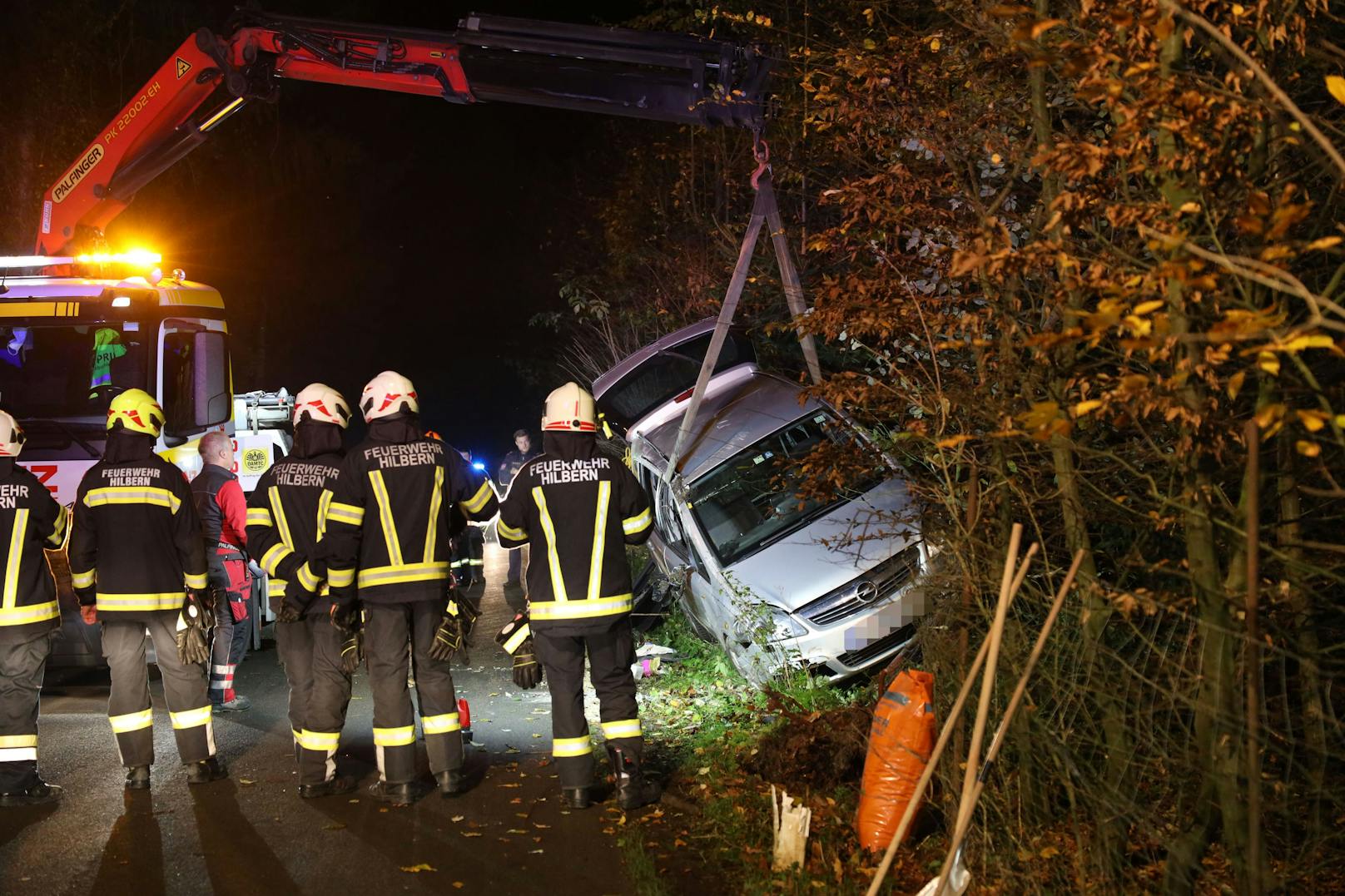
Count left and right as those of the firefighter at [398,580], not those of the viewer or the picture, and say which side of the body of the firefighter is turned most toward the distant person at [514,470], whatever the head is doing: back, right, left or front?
front

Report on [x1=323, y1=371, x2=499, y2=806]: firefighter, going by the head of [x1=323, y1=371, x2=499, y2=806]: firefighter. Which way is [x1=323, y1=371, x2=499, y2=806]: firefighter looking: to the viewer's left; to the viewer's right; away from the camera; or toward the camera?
away from the camera

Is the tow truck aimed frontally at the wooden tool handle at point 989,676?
no

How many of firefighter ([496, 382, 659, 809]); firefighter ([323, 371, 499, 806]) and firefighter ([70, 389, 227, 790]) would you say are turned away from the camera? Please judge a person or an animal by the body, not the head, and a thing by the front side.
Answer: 3

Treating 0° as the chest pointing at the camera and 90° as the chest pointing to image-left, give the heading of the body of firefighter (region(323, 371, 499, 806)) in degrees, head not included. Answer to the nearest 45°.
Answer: approximately 180°

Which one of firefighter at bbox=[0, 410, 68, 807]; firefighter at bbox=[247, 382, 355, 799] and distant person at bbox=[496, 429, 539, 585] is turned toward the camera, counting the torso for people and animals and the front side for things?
the distant person

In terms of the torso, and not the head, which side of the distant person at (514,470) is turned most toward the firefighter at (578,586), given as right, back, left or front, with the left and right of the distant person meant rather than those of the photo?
front

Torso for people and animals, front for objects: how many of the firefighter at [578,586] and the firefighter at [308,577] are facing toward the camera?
0

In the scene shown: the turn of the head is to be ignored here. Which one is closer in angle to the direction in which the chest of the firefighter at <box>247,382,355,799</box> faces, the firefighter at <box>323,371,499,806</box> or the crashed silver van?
the crashed silver van

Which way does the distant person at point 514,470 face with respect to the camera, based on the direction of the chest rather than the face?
toward the camera

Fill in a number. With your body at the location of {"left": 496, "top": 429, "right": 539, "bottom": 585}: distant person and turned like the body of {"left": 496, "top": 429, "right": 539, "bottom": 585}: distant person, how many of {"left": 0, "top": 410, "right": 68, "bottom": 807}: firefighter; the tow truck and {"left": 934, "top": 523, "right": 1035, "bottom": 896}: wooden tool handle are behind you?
0

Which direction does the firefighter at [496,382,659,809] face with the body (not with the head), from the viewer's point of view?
away from the camera

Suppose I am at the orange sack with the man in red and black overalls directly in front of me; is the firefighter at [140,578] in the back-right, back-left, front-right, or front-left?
front-left

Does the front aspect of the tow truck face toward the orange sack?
no

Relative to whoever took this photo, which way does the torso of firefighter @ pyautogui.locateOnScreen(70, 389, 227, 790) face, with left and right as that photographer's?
facing away from the viewer

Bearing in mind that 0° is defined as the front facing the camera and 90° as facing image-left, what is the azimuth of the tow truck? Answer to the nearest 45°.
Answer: approximately 45°

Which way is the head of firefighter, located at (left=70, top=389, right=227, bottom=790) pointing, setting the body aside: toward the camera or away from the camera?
away from the camera

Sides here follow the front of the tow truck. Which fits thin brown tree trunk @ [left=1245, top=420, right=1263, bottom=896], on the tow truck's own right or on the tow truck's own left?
on the tow truck's own left

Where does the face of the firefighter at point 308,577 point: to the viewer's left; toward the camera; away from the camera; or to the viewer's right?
away from the camera

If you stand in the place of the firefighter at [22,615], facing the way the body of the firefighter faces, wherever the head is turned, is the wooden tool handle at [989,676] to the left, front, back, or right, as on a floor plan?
right

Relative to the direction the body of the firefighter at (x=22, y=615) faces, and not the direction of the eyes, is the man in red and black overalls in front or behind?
in front

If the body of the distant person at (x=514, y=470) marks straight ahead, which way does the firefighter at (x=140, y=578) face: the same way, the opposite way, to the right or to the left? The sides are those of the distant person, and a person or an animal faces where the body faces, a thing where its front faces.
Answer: the opposite way
